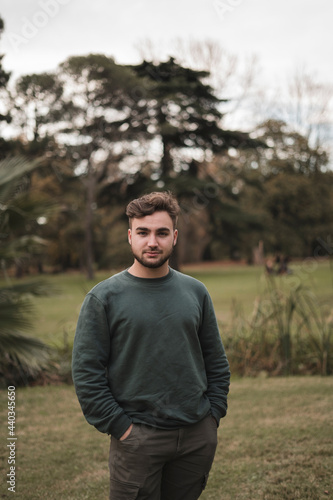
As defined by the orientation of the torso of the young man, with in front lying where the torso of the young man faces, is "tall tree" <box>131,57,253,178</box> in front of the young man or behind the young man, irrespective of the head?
behind

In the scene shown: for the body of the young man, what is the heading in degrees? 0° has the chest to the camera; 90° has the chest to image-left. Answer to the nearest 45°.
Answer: approximately 0°
